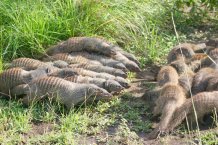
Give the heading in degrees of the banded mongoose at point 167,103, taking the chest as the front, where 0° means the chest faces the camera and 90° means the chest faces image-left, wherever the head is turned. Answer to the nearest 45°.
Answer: approximately 180°

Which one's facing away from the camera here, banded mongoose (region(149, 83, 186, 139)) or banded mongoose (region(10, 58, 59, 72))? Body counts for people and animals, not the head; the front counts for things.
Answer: banded mongoose (region(149, 83, 186, 139))
